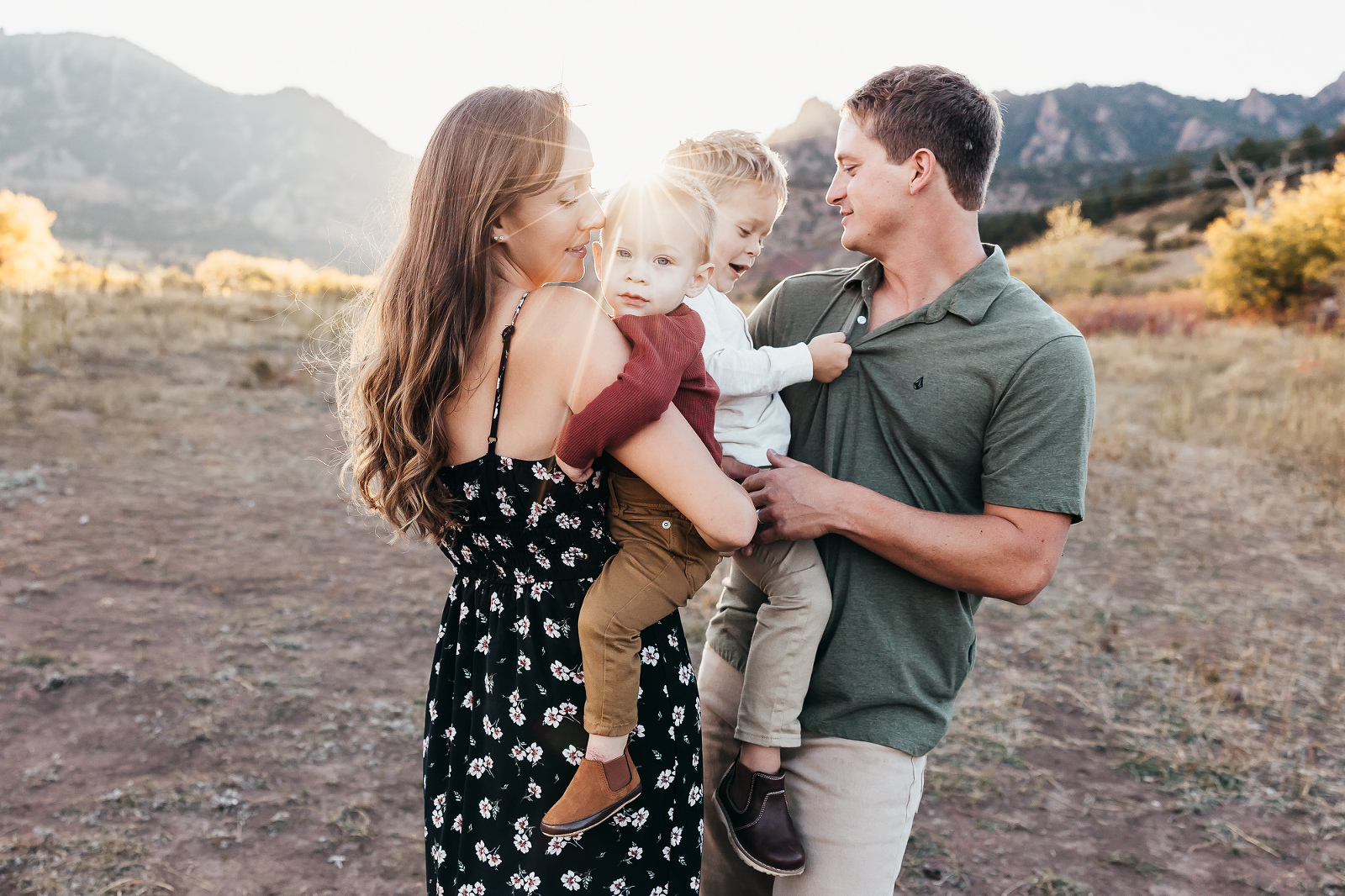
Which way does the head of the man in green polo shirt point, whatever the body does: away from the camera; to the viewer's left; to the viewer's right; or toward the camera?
to the viewer's left

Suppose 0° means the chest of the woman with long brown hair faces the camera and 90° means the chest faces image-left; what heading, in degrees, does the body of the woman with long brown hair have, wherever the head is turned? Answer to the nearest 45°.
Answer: approximately 225°

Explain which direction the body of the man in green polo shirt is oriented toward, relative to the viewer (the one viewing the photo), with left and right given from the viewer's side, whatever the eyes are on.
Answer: facing the viewer and to the left of the viewer

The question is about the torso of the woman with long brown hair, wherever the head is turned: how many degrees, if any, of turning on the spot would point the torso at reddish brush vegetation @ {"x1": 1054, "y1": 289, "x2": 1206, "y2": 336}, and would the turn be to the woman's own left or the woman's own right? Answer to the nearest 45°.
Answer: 0° — they already face it

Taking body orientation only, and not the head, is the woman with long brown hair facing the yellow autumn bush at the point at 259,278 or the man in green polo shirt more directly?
the man in green polo shirt

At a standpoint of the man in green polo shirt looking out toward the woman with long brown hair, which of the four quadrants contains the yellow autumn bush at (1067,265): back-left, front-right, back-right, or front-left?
back-right

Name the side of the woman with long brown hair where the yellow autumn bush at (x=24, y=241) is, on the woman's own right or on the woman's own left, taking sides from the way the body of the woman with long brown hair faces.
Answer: on the woman's own left

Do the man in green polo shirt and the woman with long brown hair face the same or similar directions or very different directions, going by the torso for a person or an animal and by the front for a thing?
very different directions

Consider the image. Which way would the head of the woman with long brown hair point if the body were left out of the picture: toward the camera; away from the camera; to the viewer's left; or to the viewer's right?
to the viewer's right

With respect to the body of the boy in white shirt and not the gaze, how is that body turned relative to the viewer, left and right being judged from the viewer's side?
facing the viewer and to the right of the viewer

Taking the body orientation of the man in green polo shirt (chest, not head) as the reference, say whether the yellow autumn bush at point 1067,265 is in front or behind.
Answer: behind
